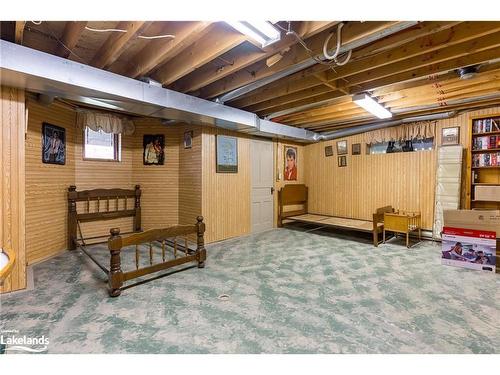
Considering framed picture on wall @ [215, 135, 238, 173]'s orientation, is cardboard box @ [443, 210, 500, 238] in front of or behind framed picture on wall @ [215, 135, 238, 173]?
in front

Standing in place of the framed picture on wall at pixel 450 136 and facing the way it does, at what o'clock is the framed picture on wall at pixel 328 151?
the framed picture on wall at pixel 328 151 is roughly at 2 o'clock from the framed picture on wall at pixel 450 136.

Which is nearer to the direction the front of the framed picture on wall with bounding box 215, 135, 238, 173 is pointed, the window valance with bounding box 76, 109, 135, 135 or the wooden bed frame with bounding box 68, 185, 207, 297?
the wooden bed frame

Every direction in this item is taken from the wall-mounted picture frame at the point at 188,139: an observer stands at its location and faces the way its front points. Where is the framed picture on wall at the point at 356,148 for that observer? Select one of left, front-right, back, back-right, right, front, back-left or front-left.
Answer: back-left

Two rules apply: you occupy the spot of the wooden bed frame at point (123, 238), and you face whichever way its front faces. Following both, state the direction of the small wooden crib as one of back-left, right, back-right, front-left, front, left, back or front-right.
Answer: front-left

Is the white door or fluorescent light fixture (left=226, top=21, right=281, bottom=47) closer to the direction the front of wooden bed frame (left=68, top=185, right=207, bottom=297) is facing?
the fluorescent light fixture

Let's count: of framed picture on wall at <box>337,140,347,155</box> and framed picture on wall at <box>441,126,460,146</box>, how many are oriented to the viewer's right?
0

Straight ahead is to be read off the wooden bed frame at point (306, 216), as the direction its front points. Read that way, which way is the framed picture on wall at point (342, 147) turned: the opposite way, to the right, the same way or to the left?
to the right

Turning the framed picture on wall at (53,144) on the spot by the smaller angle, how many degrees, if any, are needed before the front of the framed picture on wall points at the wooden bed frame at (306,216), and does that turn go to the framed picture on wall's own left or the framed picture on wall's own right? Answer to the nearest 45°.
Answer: approximately 45° to the framed picture on wall's own left

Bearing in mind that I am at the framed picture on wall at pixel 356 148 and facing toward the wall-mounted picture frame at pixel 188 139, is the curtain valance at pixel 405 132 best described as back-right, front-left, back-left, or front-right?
back-left
